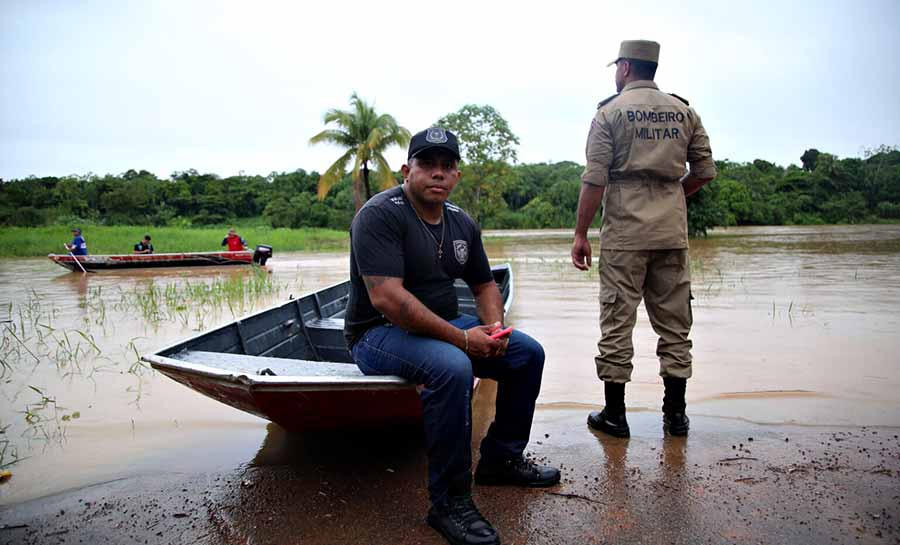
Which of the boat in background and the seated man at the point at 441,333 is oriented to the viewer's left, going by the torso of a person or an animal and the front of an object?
the boat in background

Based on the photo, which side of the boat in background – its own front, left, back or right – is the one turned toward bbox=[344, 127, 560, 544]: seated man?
left

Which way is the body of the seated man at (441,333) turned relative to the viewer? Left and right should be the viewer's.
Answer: facing the viewer and to the right of the viewer

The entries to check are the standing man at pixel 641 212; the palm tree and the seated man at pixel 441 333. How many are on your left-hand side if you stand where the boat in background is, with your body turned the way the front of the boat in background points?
2

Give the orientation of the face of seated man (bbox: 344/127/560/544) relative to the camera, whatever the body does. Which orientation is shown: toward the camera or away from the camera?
toward the camera

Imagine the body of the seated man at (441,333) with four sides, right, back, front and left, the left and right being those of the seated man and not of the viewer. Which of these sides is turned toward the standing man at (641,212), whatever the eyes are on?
left

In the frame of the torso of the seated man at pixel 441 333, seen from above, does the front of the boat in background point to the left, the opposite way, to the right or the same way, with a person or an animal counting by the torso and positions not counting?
to the right

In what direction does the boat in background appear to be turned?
to the viewer's left

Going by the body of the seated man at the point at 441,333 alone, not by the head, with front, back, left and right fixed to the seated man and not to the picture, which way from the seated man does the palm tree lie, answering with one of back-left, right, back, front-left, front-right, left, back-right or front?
back-left

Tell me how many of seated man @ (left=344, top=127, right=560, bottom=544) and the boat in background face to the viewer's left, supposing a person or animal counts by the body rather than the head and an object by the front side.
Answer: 1

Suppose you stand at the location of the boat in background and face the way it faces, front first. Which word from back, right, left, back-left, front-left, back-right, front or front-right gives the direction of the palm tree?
back-right
